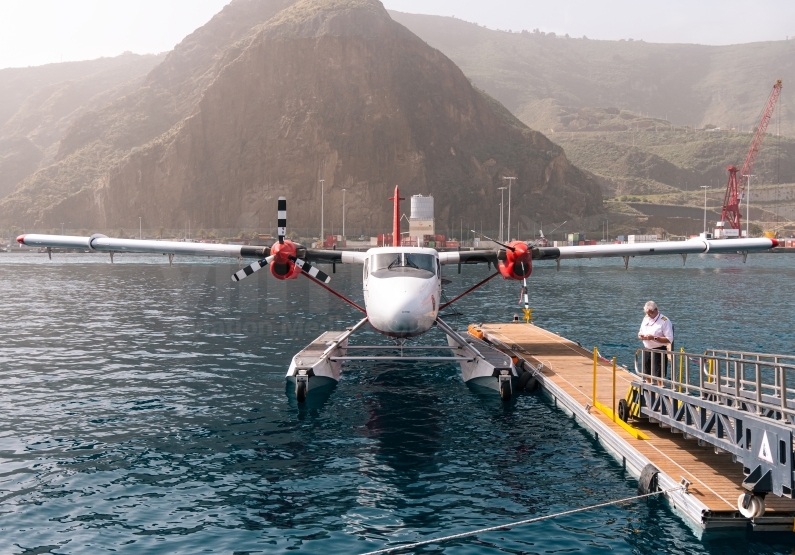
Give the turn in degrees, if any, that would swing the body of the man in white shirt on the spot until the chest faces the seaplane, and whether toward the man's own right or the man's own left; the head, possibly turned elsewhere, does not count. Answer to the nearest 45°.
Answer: approximately 90° to the man's own right

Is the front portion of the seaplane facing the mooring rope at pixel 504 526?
yes

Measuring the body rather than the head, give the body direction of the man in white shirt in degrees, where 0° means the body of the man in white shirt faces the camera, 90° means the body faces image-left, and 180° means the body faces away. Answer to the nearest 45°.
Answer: approximately 45°

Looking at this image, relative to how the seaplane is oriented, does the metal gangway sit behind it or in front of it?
in front

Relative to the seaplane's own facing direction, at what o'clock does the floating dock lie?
The floating dock is roughly at 11 o'clock from the seaplane.

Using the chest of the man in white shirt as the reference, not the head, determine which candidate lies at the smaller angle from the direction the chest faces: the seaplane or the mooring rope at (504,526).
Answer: the mooring rope

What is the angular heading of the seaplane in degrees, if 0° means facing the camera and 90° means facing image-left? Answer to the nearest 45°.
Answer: approximately 0°

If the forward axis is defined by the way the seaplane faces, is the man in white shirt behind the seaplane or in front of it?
in front

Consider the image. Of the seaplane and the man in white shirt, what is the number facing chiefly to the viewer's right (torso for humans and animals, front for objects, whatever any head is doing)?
0
